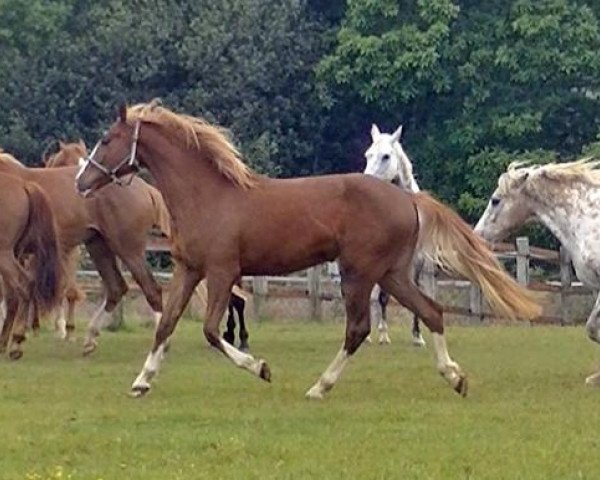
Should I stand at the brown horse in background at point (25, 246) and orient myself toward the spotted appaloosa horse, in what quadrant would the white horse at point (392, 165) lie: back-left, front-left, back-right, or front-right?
front-left

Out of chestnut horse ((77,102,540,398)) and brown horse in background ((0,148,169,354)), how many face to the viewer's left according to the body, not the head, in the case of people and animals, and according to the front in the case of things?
2

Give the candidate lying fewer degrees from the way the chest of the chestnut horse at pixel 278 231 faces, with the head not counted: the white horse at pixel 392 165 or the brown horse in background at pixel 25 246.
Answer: the brown horse in background

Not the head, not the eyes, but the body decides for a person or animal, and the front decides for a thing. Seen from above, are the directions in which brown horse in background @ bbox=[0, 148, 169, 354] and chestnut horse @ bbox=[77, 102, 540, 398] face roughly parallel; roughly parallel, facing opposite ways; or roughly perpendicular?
roughly parallel

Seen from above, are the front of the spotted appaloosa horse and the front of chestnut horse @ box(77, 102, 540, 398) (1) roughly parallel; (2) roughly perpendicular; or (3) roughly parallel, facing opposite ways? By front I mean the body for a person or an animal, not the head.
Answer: roughly parallel

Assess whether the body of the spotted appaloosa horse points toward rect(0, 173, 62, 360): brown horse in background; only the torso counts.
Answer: yes

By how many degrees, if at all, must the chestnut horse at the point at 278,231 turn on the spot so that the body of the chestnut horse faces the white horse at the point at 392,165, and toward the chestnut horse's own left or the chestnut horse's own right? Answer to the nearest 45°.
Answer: approximately 90° to the chestnut horse's own right

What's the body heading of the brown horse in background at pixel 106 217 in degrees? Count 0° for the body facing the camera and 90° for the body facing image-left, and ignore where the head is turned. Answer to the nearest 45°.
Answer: approximately 90°

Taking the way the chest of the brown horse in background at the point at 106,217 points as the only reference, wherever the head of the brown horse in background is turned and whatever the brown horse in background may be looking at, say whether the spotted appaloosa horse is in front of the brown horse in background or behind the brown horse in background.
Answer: behind

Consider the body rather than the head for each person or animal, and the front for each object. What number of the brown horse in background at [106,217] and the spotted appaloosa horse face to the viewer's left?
2

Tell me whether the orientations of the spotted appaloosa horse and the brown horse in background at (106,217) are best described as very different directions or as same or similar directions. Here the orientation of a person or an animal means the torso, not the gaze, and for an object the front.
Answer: same or similar directions

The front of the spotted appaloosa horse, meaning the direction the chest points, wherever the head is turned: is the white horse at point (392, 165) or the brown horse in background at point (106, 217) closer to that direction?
the brown horse in background

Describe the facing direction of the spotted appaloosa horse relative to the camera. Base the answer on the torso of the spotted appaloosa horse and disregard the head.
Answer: to the viewer's left

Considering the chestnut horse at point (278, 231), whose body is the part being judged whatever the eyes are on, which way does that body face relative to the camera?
to the viewer's left

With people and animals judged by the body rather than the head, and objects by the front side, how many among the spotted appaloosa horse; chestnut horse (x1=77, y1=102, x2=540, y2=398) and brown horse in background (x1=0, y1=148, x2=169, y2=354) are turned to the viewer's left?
3

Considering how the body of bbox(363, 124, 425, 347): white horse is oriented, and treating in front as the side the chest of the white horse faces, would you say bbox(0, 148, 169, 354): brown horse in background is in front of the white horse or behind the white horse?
in front
